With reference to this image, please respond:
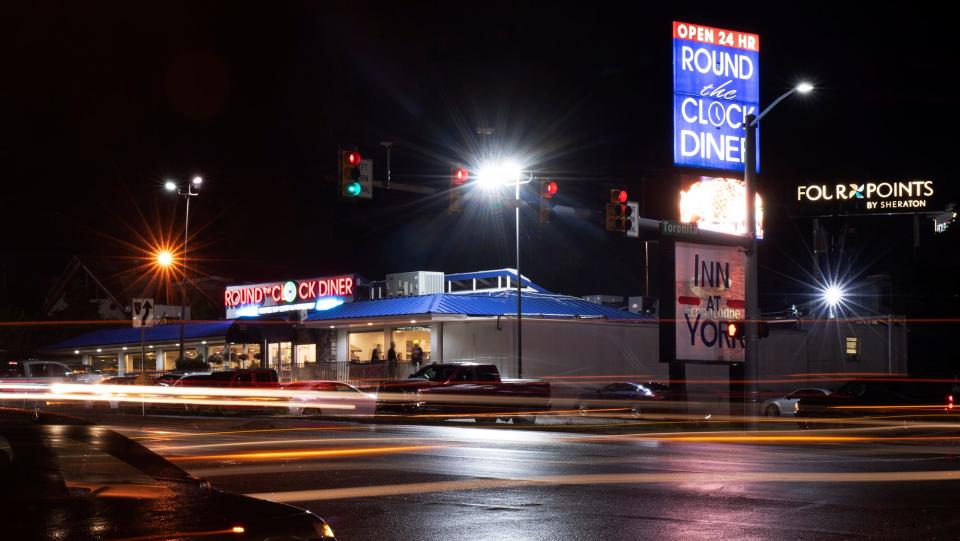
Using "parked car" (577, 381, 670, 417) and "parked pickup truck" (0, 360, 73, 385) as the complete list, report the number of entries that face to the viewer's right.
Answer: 1

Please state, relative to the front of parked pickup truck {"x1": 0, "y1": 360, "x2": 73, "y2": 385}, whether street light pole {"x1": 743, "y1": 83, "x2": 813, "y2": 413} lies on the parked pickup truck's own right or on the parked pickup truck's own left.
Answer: on the parked pickup truck's own right

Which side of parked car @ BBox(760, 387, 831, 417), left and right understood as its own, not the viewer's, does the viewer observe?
left

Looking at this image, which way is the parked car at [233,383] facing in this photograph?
to the viewer's left

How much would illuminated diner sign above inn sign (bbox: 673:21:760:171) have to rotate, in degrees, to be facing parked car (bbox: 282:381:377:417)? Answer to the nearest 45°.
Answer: approximately 90° to its right

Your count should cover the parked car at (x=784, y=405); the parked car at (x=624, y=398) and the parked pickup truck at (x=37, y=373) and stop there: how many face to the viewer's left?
2

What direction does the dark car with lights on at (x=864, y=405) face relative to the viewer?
to the viewer's left

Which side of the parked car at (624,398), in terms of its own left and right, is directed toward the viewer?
left

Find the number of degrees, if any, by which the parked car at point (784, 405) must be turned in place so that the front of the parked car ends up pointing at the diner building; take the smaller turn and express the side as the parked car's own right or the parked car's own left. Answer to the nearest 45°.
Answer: approximately 45° to the parked car's own right

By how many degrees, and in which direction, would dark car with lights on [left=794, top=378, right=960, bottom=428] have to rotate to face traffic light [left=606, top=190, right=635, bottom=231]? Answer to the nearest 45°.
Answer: approximately 45° to its left

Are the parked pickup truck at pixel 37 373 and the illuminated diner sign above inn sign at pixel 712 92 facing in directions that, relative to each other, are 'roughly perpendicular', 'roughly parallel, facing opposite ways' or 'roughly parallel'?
roughly perpendicular

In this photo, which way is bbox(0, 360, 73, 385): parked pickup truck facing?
to the viewer's right
